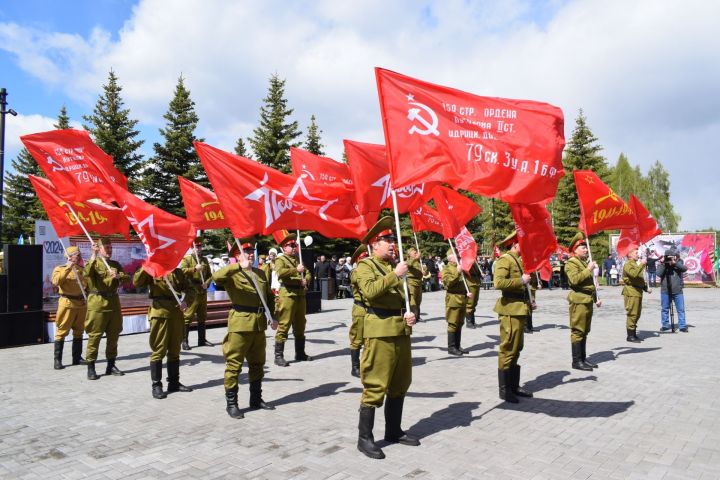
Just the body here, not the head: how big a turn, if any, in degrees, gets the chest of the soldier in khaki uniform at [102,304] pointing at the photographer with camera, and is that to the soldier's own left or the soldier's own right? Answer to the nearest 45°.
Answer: approximately 45° to the soldier's own left

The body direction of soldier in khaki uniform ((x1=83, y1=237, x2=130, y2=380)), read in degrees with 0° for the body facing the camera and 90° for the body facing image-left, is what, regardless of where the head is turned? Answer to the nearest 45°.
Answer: approximately 315°

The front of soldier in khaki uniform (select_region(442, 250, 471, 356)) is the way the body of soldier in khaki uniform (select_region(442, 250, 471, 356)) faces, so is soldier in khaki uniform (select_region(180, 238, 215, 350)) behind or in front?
behind

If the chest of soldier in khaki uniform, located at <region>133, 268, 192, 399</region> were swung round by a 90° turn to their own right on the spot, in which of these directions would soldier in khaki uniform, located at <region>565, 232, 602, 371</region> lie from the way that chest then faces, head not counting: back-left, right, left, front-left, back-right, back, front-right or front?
back-left

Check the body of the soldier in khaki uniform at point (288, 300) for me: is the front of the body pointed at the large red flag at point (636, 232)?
no

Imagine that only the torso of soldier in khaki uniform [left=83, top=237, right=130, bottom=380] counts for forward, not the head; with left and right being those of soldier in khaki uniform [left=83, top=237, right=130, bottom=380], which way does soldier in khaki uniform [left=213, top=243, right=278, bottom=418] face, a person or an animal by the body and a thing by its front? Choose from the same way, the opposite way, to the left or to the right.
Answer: the same way

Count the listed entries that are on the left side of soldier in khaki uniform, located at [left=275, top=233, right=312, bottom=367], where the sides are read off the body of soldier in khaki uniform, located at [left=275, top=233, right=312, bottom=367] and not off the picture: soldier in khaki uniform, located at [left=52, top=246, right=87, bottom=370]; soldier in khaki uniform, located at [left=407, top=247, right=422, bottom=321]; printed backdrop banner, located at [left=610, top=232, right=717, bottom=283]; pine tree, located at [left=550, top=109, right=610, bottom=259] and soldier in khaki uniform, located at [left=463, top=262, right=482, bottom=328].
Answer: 4

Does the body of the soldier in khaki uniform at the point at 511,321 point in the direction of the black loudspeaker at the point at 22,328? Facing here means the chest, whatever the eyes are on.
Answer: no
